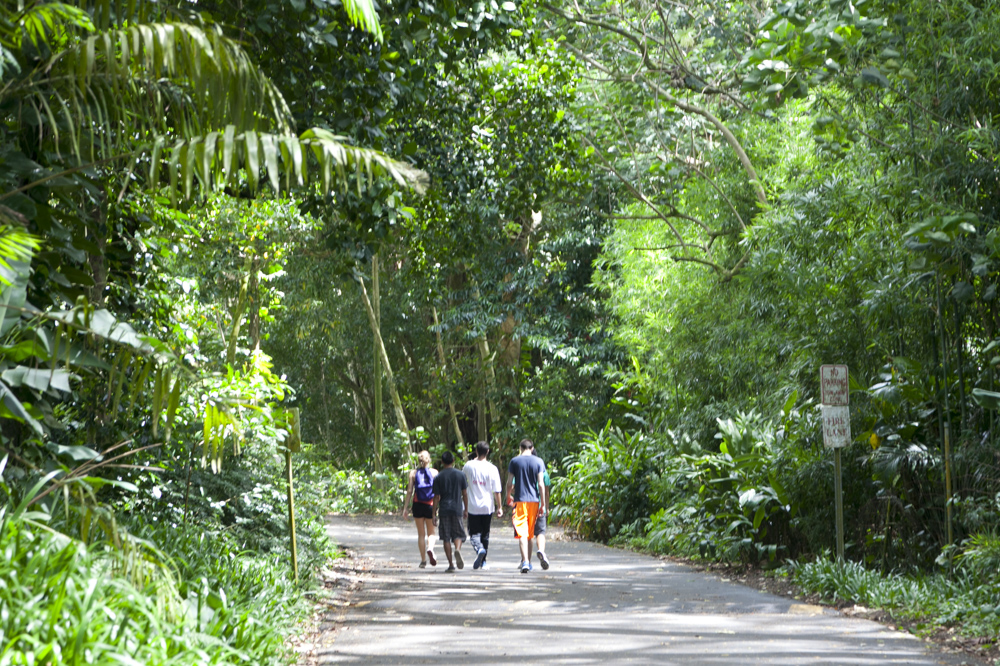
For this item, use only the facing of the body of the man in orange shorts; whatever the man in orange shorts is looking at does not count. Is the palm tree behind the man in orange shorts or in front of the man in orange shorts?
behind

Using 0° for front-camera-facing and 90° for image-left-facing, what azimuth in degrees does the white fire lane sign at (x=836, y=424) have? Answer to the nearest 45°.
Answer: approximately 0°

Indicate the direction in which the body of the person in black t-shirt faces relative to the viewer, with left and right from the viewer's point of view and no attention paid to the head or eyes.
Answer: facing away from the viewer

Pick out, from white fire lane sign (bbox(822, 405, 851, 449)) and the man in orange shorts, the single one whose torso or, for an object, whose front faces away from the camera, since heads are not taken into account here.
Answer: the man in orange shorts

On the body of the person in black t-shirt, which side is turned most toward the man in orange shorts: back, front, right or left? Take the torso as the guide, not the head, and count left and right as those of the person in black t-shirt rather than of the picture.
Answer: right

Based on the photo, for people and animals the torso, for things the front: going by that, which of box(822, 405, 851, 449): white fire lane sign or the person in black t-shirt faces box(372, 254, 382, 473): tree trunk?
the person in black t-shirt

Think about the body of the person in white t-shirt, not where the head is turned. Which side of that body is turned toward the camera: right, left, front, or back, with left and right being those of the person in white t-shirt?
back

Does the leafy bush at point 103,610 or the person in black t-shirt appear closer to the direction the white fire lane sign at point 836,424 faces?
the leafy bush

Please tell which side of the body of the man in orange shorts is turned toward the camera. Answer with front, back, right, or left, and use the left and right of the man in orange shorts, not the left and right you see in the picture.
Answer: back

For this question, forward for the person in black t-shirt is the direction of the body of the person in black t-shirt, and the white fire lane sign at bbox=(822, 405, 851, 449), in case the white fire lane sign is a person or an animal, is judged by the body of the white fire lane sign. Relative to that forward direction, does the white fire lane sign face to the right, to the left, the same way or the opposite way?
the opposite way

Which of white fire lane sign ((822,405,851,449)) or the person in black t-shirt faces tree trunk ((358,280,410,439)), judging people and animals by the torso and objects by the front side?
the person in black t-shirt
